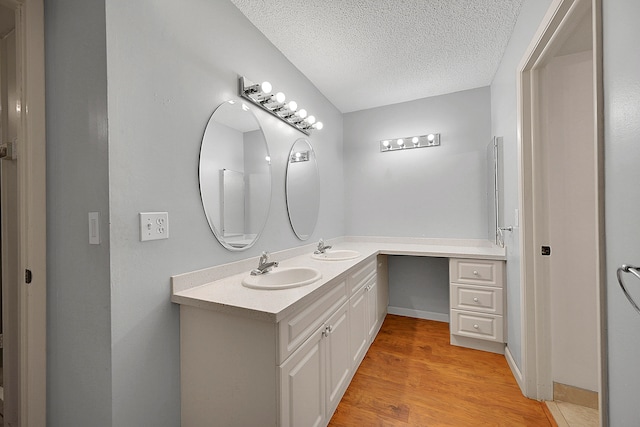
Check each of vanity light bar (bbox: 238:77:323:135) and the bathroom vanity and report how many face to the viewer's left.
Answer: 0

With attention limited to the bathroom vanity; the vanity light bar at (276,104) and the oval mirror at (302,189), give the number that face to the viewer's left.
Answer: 0

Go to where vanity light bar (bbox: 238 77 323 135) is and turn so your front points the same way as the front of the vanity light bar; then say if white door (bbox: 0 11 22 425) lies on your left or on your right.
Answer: on your right

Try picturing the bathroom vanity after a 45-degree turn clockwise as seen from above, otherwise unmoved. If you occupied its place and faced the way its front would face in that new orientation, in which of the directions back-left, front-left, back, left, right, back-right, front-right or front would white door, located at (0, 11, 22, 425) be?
right

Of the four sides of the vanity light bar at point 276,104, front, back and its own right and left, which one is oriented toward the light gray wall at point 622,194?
front

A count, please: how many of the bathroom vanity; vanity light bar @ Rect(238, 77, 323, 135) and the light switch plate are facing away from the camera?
0

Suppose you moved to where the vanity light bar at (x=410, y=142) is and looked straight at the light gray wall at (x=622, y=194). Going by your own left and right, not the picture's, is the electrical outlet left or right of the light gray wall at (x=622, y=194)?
right

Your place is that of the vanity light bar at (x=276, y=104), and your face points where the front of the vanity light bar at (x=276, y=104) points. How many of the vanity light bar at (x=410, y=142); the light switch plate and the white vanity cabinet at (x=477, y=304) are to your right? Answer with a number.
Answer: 1

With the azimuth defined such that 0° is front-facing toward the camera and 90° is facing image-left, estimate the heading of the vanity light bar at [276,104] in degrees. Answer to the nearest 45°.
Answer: approximately 315°

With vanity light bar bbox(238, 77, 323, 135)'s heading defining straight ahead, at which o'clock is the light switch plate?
The light switch plate is roughly at 3 o'clock from the vanity light bar.

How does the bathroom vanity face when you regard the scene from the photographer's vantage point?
facing the viewer and to the right of the viewer
